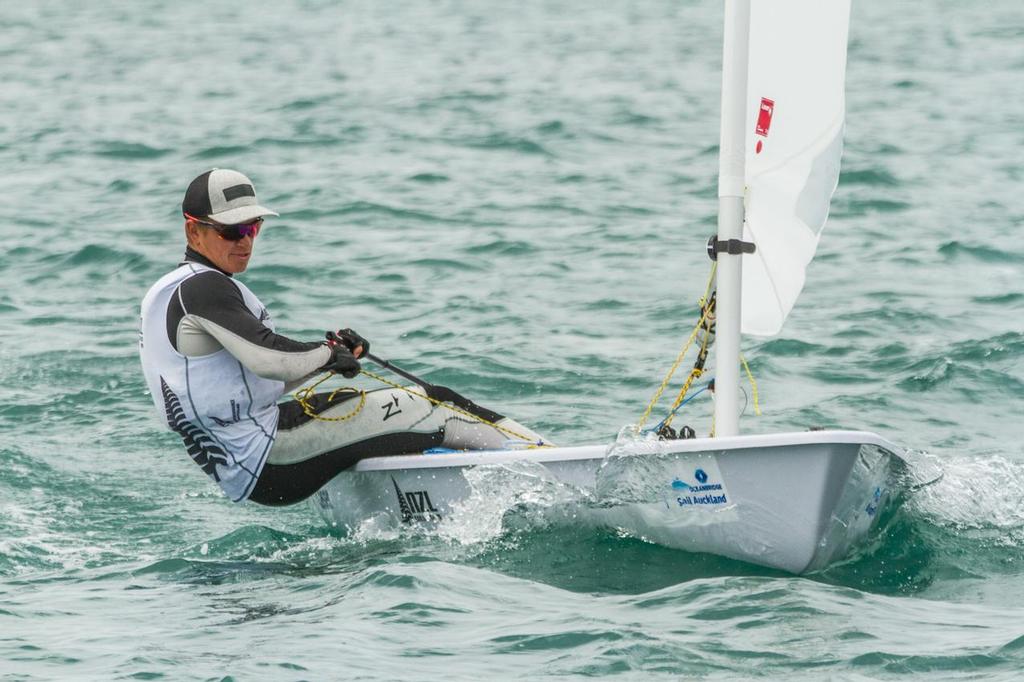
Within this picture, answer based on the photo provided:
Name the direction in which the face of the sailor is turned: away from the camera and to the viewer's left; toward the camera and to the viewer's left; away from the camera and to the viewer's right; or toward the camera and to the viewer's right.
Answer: toward the camera and to the viewer's right

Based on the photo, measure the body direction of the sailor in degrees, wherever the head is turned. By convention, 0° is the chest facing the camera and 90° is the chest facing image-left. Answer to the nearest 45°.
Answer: approximately 270°

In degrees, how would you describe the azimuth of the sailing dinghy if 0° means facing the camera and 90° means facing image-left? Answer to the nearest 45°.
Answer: approximately 315°
